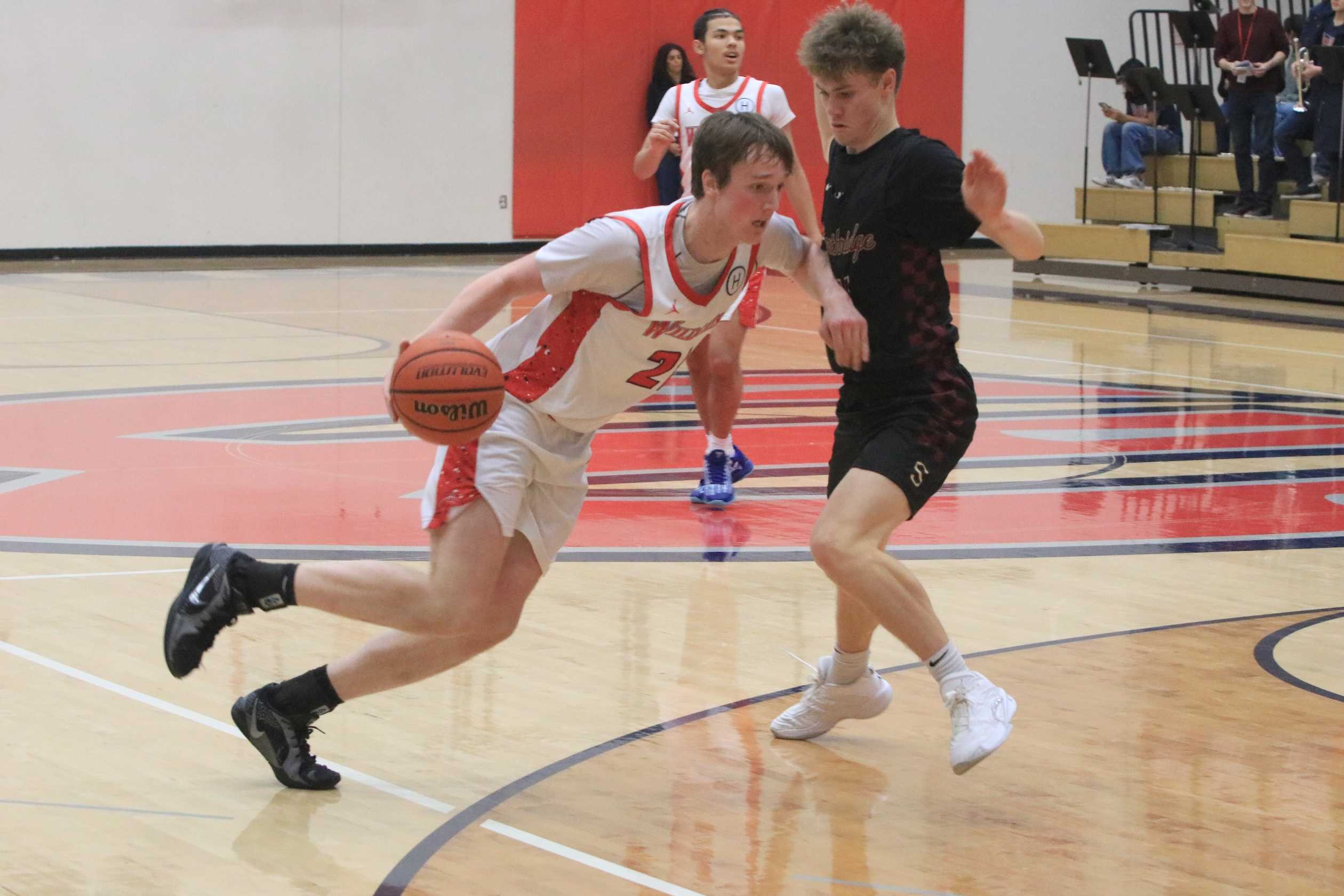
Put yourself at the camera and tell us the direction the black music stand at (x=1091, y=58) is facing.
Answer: facing away from the viewer and to the right of the viewer

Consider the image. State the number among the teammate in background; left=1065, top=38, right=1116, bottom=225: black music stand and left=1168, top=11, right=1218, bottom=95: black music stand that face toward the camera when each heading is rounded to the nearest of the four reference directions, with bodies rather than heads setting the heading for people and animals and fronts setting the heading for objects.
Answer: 1

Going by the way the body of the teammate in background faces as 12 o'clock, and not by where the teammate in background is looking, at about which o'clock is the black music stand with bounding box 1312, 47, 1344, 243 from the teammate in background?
The black music stand is roughly at 7 o'clock from the teammate in background.

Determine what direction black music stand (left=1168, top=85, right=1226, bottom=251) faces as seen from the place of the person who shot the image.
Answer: facing away from the viewer and to the right of the viewer

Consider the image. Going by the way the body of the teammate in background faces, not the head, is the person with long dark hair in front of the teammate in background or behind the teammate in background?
behind

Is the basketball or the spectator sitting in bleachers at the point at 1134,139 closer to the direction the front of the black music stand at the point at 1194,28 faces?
the spectator sitting in bleachers

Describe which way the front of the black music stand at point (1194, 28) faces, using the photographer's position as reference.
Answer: facing away from the viewer and to the right of the viewer

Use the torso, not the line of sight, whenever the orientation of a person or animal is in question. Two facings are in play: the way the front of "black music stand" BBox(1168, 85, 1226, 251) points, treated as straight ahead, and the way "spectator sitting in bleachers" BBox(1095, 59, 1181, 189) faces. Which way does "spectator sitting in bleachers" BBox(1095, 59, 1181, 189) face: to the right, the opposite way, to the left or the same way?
the opposite way

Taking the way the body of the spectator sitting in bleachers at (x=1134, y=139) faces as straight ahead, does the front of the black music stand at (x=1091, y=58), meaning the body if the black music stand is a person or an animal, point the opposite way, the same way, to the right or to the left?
the opposite way

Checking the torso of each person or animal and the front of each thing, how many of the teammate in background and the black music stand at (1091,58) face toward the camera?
1

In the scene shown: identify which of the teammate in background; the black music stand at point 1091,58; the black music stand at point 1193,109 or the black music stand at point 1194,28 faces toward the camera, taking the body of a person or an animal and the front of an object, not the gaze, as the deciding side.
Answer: the teammate in background

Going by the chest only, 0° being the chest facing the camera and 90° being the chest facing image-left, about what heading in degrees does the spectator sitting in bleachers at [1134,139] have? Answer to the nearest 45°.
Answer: approximately 45°
